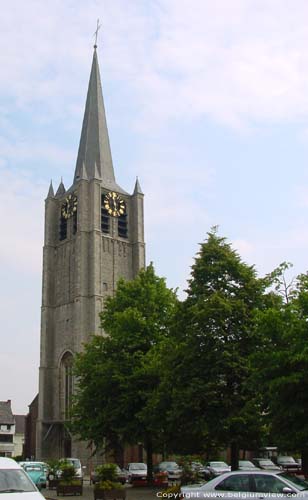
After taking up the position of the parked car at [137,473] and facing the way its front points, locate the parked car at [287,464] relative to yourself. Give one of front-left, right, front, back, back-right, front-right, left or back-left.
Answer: back-left

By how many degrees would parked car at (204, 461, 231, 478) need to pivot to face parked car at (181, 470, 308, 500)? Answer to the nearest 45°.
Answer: approximately 45° to its left

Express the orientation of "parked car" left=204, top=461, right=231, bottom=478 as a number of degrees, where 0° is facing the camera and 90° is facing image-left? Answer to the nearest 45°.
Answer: approximately 45°

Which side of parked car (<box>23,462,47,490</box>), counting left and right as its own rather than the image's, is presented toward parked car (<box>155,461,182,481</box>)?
left

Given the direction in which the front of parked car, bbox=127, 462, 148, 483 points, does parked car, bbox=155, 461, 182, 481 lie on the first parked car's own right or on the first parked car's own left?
on the first parked car's own left
